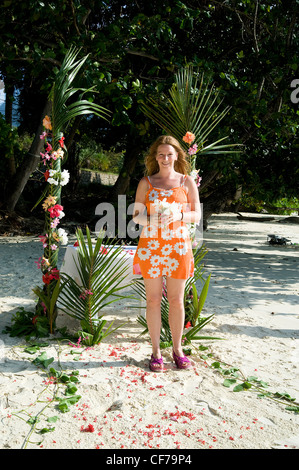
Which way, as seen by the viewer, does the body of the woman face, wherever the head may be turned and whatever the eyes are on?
toward the camera

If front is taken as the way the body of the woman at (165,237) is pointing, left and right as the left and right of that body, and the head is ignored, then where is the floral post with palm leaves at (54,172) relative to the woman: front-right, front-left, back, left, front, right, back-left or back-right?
back-right

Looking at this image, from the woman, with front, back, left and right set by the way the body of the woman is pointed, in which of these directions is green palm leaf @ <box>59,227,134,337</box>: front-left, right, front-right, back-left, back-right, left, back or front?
back-right

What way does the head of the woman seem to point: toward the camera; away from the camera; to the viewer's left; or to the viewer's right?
toward the camera
